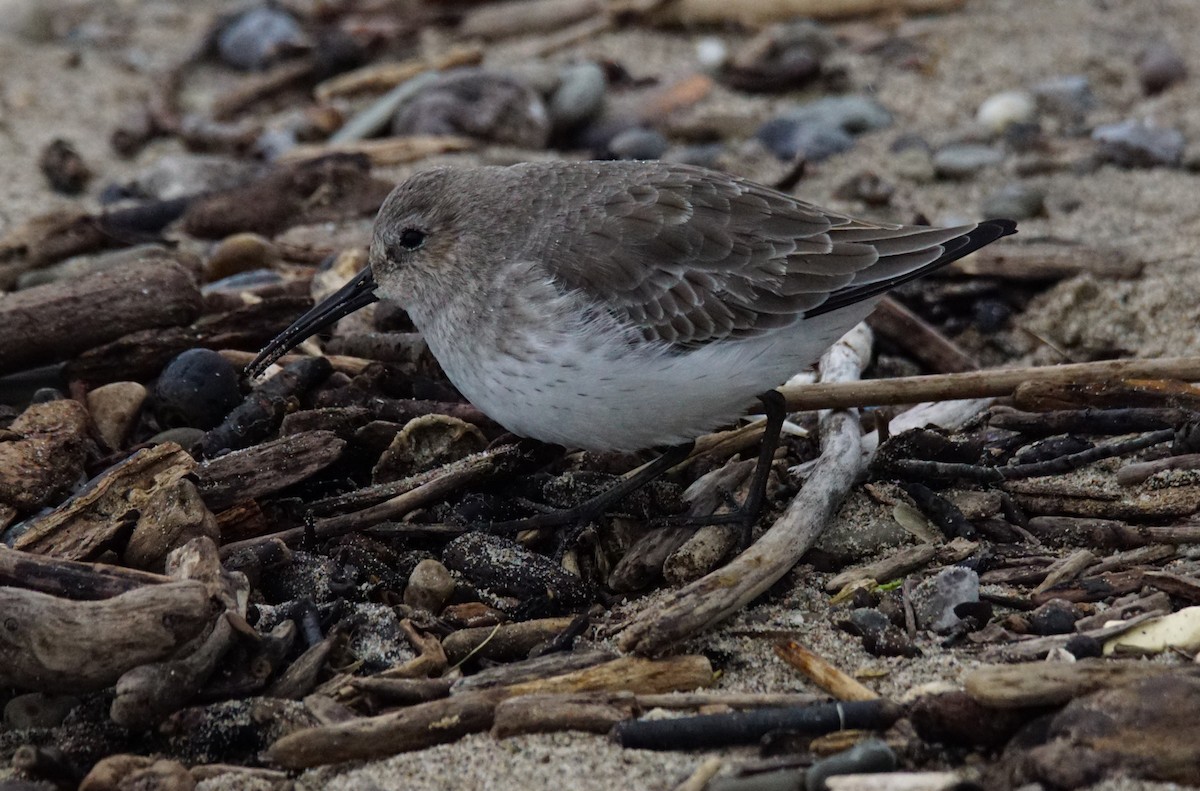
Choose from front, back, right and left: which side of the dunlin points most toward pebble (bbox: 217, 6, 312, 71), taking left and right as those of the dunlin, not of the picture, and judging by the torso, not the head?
right

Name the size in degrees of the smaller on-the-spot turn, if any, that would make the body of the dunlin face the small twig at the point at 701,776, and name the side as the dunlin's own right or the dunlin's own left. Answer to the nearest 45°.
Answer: approximately 90° to the dunlin's own left

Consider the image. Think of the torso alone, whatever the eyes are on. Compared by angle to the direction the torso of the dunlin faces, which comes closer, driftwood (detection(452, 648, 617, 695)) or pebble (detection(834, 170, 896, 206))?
the driftwood

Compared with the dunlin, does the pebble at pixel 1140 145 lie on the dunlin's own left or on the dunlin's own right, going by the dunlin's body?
on the dunlin's own right

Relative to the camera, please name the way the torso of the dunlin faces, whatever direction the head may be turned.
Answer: to the viewer's left

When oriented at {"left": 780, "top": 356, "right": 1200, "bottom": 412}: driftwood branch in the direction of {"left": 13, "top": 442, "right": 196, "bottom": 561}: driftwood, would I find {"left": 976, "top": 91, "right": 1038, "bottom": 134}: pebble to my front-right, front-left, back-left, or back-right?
back-right

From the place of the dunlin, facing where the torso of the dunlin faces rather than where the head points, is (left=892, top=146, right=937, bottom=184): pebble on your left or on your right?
on your right

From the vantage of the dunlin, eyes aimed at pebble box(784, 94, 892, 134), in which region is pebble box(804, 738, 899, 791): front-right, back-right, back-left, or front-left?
back-right

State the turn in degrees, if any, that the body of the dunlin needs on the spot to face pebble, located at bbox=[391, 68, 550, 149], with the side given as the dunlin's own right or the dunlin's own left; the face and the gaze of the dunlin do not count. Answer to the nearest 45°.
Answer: approximately 90° to the dunlin's own right

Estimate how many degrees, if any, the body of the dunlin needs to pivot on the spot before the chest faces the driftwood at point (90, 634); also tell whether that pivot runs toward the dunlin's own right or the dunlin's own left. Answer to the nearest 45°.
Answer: approximately 45° to the dunlin's own left

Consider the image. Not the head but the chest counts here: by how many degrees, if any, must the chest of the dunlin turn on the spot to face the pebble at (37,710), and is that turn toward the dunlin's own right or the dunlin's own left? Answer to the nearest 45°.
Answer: approximately 45° to the dunlin's own left

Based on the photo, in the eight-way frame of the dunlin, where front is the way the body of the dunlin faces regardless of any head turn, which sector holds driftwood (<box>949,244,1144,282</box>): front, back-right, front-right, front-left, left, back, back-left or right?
back-right
